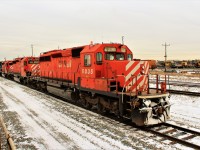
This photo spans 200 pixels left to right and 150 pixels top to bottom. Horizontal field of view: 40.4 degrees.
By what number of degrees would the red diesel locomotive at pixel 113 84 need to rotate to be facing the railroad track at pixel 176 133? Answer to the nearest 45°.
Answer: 0° — it already faces it

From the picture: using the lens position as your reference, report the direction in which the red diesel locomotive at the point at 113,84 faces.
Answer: facing the viewer and to the right of the viewer
